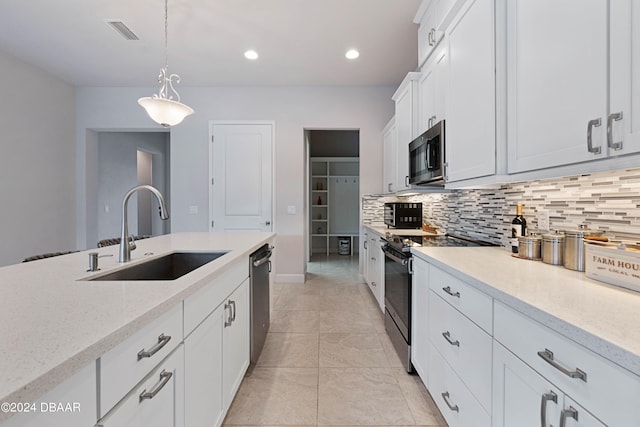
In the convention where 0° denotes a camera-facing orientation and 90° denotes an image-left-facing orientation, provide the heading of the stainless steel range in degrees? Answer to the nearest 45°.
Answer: approximately 90°

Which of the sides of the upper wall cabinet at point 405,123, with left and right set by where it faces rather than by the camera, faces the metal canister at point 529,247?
left

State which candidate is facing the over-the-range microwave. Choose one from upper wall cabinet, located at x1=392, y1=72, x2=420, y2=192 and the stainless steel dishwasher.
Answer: the stainless steel dishwasher

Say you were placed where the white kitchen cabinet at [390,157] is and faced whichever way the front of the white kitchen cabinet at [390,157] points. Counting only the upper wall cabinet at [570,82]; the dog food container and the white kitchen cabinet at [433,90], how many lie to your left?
2

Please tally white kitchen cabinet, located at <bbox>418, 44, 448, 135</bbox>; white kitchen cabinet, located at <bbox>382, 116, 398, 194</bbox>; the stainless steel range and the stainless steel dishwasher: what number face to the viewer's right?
1

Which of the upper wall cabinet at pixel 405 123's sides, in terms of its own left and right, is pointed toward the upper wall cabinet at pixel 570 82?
left

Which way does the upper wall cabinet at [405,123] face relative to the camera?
to the viewer's left

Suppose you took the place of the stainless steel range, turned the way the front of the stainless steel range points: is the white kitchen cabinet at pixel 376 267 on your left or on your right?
on your right

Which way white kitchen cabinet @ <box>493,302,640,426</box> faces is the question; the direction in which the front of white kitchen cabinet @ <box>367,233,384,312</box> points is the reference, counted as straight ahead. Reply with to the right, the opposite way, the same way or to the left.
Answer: the same way

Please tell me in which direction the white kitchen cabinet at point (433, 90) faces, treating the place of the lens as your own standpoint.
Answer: facing to the left of the viewer

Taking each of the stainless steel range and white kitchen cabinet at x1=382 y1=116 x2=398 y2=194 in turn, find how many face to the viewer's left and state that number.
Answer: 2

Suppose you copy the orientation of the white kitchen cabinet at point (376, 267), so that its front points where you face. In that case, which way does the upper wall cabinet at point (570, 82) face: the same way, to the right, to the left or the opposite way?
the same way

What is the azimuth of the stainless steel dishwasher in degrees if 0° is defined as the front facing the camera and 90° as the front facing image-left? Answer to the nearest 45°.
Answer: approximately 270°

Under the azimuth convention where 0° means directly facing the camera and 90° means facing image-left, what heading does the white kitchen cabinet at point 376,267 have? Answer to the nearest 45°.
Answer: approximately 90°

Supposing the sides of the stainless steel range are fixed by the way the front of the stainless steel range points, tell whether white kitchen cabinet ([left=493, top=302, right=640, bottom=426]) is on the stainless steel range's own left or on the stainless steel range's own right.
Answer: on the stainless steel range's own left
